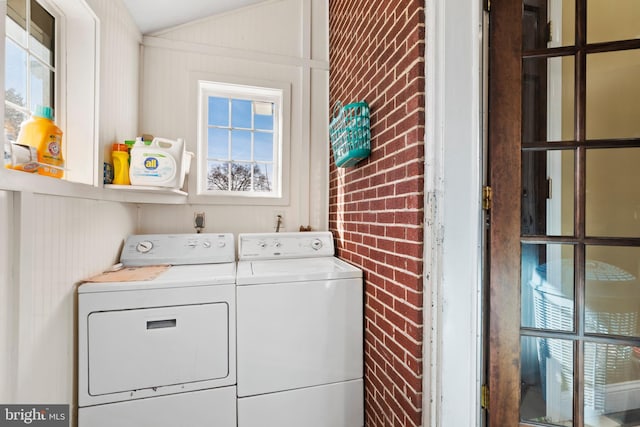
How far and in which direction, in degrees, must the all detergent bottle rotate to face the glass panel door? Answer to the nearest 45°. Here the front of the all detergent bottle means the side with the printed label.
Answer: approximately 45° to its left

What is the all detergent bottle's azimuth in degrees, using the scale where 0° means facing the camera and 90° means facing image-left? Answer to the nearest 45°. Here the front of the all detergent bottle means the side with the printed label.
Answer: approximately 0°

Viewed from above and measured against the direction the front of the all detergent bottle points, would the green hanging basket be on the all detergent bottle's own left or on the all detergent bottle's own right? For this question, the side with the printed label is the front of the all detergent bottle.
on the all detergent bottle's own left

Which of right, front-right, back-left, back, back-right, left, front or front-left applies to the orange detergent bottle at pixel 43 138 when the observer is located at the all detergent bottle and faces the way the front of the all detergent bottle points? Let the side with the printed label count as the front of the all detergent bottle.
front-right
